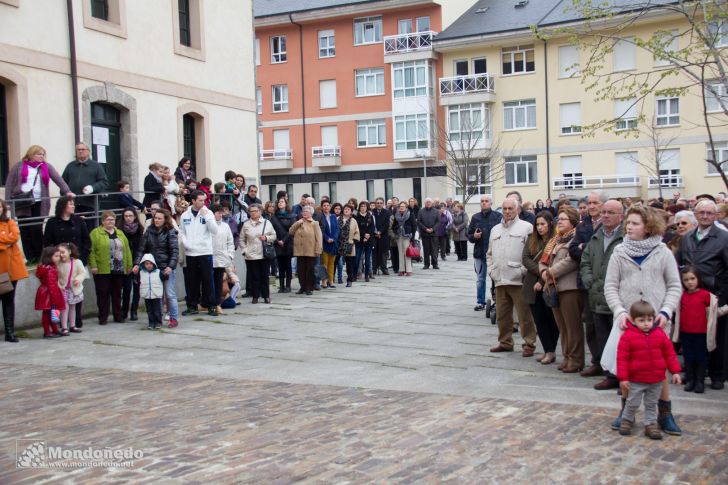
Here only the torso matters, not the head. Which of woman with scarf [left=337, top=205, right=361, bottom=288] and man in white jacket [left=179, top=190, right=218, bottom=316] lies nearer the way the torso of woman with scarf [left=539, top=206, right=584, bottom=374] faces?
the man in white jacket

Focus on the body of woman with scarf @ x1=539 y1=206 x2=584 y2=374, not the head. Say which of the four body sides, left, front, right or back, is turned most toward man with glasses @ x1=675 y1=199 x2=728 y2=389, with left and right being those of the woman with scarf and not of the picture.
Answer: back

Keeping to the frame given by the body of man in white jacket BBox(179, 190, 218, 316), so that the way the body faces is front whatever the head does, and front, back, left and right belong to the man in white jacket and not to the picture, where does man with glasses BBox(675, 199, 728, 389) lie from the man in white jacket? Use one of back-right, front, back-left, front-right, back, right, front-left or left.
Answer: front-left

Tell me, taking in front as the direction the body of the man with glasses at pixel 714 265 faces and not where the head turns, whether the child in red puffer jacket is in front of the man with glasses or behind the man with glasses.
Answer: in front

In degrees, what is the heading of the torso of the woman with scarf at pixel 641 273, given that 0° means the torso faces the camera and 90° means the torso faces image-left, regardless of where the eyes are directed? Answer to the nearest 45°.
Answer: approximately 0°

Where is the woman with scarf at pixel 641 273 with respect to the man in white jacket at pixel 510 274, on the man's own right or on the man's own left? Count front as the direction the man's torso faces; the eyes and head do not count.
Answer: on the man's own left

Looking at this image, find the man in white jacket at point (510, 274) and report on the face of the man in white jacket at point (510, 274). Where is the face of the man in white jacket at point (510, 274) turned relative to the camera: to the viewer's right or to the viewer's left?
to the viewer's left

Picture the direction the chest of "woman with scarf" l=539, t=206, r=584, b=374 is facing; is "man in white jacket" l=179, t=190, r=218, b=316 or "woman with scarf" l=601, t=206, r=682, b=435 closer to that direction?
the man in white jacket

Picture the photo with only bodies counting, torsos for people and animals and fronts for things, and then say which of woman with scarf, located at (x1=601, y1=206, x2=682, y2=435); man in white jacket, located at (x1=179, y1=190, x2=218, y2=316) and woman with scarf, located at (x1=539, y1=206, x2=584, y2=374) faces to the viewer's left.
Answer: woman with scarf, located at (x1=539, y1=206, x2=584, y2=374)

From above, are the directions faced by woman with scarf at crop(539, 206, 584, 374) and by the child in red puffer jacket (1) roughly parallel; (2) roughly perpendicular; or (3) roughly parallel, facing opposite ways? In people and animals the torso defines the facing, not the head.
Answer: roughly perpendicular

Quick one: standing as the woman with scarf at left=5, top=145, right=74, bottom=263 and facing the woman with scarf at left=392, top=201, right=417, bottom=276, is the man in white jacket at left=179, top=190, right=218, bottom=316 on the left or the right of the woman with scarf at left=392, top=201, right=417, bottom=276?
right

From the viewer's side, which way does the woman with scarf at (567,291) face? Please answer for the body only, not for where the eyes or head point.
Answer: to the viewer's left

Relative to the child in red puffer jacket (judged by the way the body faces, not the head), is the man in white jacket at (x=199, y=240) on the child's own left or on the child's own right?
on the child's own right

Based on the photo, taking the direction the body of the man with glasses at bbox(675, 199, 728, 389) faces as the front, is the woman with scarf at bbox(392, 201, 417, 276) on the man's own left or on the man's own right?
on the man's own right
